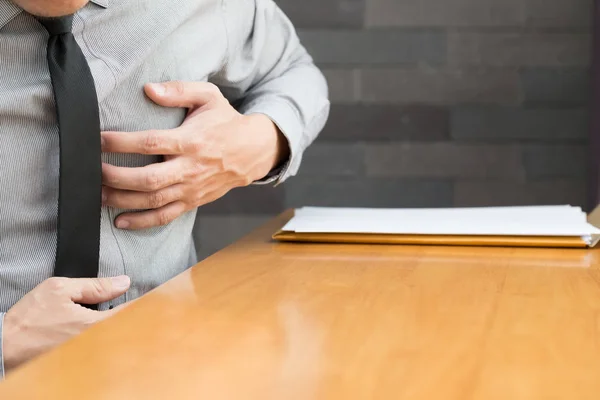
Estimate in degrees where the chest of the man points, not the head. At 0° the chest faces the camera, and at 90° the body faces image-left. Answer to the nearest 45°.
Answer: approximately 0°
